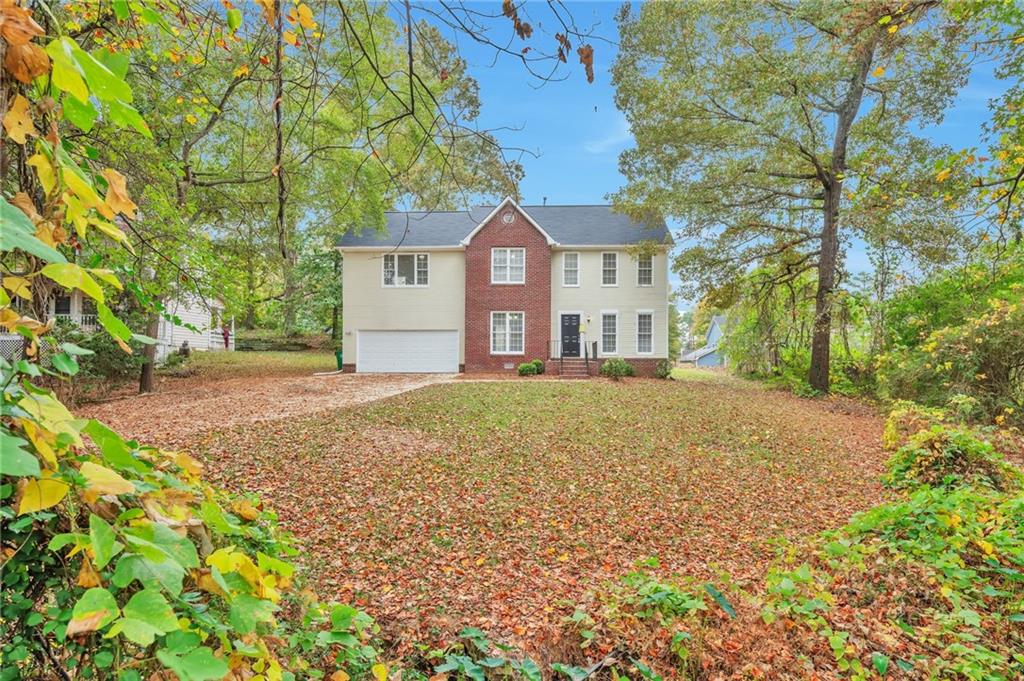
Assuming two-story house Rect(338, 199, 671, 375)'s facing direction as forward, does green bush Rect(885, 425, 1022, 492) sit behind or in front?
in front

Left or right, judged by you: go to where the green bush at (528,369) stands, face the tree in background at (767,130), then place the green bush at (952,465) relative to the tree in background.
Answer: right

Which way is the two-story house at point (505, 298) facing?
toward the camera

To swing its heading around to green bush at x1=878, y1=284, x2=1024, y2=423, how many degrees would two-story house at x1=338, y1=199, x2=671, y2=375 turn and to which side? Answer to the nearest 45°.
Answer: approximately 45° to its left

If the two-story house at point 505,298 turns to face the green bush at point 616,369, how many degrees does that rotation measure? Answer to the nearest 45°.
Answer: approximately 45° to its left
